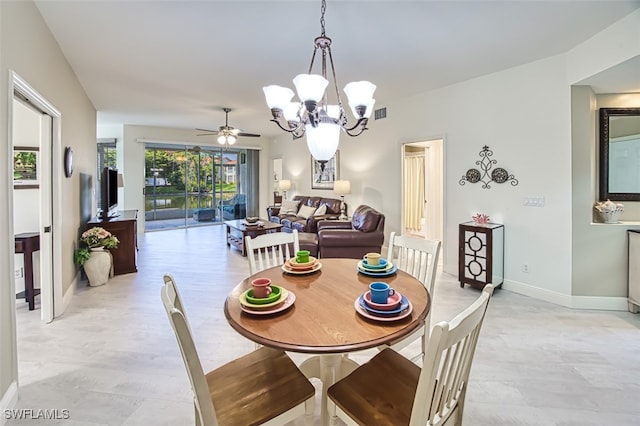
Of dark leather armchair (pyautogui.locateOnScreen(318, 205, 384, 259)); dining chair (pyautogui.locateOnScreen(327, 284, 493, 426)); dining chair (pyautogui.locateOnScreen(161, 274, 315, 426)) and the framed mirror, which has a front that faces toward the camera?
the framed mirror

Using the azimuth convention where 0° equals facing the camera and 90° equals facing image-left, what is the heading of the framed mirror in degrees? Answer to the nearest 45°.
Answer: approximately 0°

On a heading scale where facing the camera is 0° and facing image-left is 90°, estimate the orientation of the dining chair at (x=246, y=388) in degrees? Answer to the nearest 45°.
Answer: approximately 225°

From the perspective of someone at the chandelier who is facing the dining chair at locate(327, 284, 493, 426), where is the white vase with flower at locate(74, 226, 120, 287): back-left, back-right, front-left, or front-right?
back-right

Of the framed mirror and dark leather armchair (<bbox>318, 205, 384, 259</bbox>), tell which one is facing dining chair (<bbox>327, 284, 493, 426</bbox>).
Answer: the framed mirror

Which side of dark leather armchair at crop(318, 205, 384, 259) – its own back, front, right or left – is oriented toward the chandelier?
left

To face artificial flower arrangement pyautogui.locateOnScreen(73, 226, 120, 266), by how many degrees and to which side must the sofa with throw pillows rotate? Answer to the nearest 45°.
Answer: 0° — it already faces it

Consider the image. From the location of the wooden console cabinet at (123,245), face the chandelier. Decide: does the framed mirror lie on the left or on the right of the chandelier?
left

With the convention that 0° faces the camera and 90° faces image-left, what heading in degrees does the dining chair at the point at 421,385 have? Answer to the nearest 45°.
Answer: approximately 135°

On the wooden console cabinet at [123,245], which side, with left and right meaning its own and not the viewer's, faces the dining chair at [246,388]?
right

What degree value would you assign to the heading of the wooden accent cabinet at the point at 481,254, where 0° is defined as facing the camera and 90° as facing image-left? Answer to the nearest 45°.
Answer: approximately 45°

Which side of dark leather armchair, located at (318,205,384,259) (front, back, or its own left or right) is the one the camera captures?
left

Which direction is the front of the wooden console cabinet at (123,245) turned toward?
to the viewer's right

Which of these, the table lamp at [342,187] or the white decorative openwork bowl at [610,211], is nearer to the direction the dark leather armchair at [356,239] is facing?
the table lamp

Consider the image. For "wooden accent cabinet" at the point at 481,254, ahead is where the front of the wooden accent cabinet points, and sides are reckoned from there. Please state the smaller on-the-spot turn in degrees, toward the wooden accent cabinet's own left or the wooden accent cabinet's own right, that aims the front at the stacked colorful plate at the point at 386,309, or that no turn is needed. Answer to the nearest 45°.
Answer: approximately 45° to the wooden accent cabinet's own left
